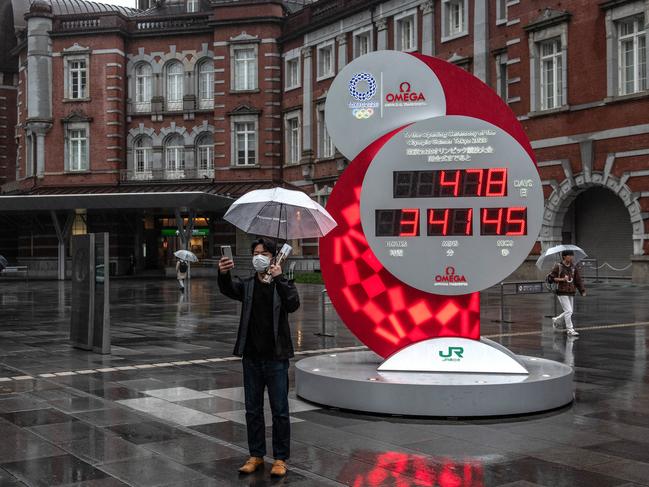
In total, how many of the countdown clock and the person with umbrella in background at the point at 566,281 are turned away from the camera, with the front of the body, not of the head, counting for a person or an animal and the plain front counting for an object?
0

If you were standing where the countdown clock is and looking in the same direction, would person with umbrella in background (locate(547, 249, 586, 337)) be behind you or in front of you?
behind

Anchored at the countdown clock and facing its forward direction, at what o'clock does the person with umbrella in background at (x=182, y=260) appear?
The person with umbrella in background is roughly at 5 o'clock from the countdown clock.

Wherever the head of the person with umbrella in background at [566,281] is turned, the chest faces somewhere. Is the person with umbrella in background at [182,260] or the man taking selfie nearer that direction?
the man taking selfie

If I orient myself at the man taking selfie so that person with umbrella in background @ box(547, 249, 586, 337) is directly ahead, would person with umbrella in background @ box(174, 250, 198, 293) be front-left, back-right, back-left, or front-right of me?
front-left

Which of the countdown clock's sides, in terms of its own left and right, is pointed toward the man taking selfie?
front

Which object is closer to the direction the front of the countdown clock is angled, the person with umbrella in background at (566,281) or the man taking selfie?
the man taking selfie

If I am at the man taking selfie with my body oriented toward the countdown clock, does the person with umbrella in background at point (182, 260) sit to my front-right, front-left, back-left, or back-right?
front-left

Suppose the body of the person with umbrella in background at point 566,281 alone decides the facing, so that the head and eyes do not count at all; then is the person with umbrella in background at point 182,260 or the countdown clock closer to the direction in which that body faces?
the countdown clock

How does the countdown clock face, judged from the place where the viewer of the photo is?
facing the viewer

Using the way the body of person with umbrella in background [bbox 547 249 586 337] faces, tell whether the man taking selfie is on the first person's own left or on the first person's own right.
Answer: on the first person's own right

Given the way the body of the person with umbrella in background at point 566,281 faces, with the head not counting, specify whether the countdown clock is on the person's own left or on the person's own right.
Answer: on the person's own right

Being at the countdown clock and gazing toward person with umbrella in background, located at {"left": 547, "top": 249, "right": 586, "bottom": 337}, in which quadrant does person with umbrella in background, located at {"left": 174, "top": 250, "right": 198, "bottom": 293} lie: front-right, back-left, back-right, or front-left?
front-left
